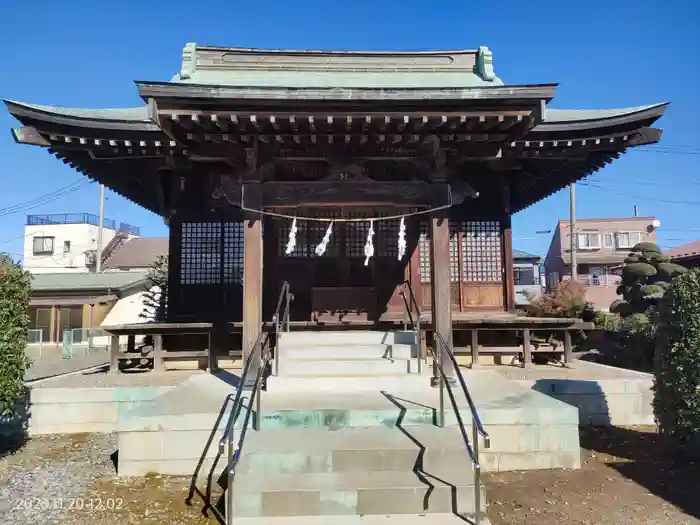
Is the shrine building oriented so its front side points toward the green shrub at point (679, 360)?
no

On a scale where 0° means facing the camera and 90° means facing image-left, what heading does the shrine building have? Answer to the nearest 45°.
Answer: approximately 0°

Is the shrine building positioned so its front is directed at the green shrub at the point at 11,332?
no

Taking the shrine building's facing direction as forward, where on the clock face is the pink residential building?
The pink residential building is roughly at 7 o'clock from the shrine building.

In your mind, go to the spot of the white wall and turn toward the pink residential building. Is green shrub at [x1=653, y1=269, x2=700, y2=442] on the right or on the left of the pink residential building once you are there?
right

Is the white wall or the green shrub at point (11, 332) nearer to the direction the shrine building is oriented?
the green shrub

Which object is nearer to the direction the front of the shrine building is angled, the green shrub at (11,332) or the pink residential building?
the green shrub

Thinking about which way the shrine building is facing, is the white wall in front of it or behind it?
behind

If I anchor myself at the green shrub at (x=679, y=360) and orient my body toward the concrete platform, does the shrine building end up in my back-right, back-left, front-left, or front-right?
front-right

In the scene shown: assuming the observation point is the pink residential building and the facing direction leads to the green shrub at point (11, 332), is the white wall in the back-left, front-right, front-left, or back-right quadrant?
front-right
